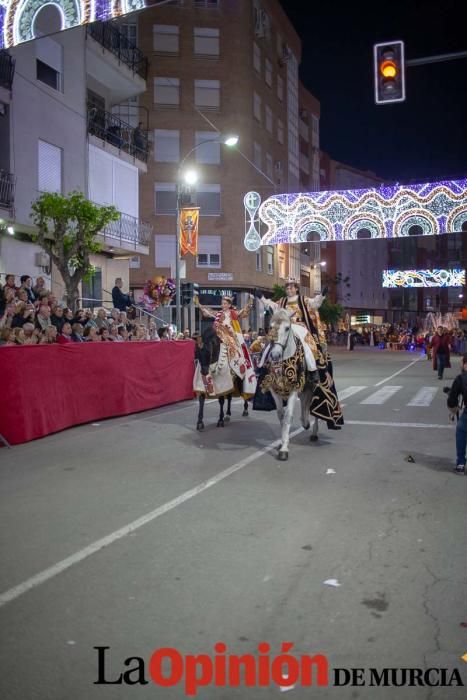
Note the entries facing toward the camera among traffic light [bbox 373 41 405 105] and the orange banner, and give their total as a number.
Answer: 2

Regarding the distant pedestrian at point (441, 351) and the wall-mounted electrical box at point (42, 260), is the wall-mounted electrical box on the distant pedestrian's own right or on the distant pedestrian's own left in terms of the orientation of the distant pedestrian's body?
on the distant pedestrian's own right

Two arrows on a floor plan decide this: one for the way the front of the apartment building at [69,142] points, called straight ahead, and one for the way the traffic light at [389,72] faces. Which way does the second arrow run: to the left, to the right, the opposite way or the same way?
to the right

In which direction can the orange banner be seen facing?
toward the camera

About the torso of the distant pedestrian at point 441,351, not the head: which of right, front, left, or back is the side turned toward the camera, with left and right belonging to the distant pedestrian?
front

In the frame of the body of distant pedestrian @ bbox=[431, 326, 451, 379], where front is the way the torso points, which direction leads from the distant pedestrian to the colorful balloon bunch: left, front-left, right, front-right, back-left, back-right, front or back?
right

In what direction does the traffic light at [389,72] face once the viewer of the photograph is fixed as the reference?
facing the viewer

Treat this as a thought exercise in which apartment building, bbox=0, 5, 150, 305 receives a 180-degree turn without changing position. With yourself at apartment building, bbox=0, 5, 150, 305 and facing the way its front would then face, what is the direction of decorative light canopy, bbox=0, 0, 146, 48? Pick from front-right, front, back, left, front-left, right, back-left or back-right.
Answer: back-left

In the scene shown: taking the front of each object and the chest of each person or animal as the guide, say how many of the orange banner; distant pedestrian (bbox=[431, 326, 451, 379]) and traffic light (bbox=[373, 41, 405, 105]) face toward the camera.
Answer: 3

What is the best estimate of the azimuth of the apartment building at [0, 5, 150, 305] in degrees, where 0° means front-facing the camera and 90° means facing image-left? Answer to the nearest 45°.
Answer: approximately 315°

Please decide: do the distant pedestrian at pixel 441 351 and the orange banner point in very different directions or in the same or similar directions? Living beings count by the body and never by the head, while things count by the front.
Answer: same or similar directions

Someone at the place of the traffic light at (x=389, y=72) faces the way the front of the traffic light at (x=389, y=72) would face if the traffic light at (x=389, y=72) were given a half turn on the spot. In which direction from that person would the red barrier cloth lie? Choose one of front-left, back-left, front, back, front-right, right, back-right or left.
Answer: left

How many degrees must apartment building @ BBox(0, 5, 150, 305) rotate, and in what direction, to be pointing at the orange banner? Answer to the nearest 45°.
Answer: approximately 90° to its left
